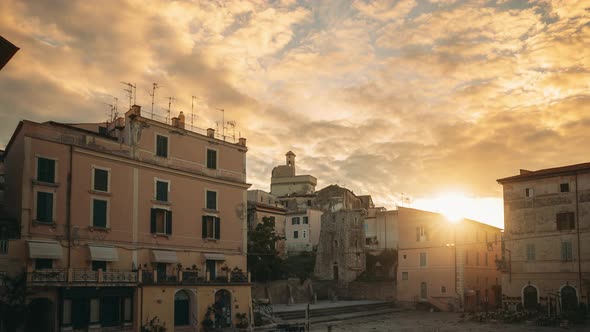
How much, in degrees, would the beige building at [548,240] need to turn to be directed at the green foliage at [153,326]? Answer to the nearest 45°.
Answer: approximately 45° to its right

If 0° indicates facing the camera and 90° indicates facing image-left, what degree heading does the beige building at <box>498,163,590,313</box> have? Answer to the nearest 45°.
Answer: approximately 0°
